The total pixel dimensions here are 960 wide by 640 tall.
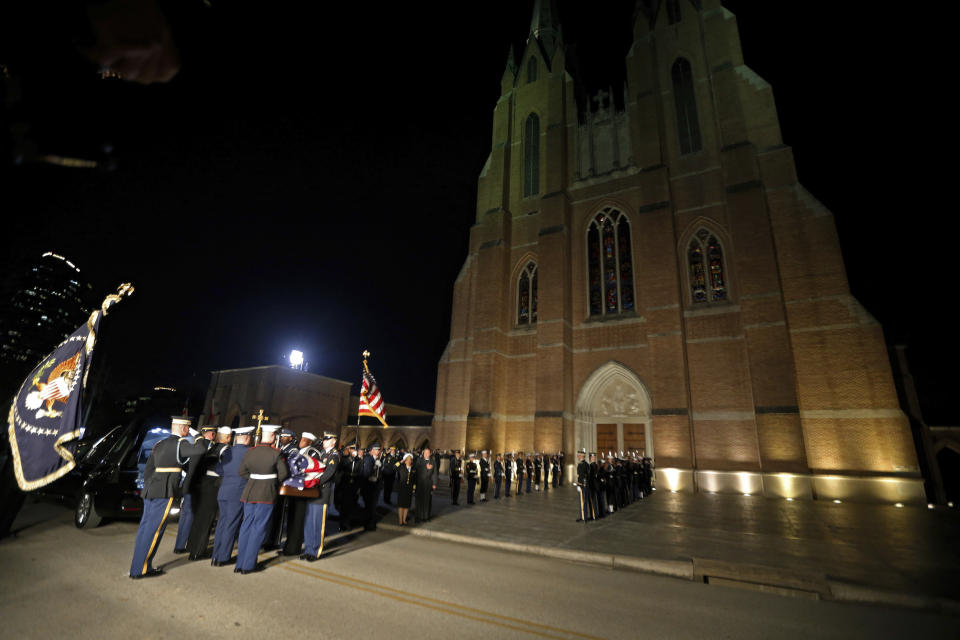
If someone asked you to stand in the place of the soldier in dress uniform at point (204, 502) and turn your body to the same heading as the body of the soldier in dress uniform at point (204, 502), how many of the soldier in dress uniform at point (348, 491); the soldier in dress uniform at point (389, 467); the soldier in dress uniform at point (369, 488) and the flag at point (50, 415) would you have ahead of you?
3

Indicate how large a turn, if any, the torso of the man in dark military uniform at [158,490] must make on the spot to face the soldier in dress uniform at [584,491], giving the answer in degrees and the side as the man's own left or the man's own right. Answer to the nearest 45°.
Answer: approximately 45° to the man's own right

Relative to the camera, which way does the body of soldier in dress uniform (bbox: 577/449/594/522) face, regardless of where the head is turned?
to the viewer's left

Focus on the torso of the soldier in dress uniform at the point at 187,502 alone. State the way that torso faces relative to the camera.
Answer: to the viewer's right

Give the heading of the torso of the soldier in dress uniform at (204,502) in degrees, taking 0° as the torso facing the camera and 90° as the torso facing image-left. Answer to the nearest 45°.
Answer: approximately 225°

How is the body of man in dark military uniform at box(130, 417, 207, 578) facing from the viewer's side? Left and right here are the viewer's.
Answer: facing away from the viewer and to the right of the viewer

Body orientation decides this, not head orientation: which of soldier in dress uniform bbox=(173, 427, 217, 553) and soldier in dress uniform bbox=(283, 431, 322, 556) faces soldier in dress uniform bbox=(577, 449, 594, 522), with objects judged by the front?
soldier in dress uniform bbox=(173, 427, 217, 553)

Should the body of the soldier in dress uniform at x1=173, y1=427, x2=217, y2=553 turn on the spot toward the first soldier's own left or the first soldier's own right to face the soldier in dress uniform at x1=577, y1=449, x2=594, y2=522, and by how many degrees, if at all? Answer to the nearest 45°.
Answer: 0° — they already face them
